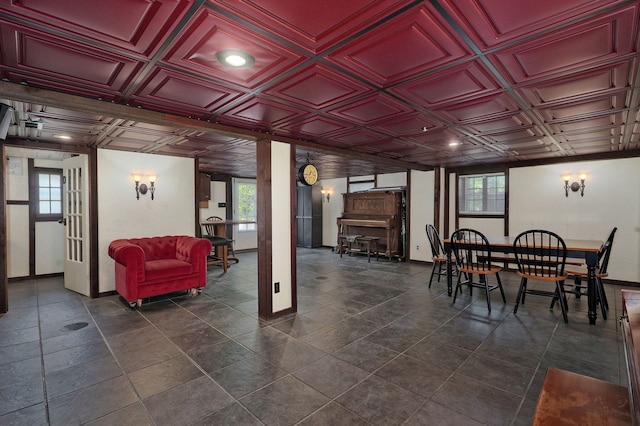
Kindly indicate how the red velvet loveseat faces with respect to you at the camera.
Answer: facing the viewer and to the right of the viewer

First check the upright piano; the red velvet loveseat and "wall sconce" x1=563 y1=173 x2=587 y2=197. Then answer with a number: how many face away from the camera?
0

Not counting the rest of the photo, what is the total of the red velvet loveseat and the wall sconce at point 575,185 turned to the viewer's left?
0

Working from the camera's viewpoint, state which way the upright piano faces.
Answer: facing the viewer and to the left of the viewer

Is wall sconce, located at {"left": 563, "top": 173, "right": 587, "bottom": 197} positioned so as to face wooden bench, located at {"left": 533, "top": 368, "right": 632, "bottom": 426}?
yes

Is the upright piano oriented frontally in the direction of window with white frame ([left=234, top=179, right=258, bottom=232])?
no

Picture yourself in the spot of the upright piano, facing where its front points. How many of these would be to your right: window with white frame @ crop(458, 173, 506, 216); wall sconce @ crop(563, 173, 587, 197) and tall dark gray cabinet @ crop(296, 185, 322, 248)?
1

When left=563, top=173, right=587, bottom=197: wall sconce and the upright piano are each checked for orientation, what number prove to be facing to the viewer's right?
0

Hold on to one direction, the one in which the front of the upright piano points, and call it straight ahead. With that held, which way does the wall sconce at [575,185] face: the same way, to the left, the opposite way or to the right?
the same way

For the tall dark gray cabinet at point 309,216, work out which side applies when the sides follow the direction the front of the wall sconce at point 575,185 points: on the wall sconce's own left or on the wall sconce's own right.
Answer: on the wall sconce's own right

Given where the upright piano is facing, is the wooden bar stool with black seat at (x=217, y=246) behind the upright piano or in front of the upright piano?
in front

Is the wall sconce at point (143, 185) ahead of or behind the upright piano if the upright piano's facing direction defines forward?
ahead

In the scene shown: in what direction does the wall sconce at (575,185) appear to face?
toward the camera

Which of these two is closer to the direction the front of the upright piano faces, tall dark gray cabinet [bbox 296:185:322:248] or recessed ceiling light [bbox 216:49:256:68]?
the recessed ceiling light

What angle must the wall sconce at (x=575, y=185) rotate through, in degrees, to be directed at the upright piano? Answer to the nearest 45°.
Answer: approximately 90° to its right
